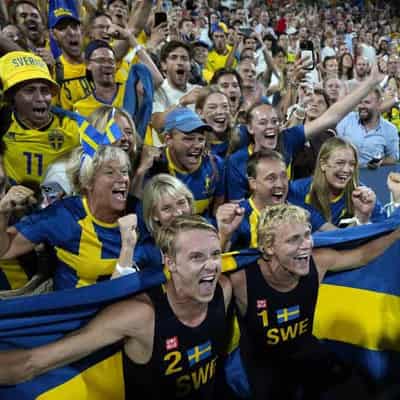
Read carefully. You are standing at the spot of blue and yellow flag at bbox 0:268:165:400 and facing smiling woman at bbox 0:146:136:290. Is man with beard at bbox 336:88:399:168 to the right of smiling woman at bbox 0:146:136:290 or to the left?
right

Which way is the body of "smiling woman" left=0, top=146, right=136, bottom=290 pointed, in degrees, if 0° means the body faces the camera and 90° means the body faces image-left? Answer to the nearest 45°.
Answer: approximately 315°

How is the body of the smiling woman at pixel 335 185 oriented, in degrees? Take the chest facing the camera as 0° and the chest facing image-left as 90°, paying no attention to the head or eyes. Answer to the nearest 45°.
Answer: approximately 315°

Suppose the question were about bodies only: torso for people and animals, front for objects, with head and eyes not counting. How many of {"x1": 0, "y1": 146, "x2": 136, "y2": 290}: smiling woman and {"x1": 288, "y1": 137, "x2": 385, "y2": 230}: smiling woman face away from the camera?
0

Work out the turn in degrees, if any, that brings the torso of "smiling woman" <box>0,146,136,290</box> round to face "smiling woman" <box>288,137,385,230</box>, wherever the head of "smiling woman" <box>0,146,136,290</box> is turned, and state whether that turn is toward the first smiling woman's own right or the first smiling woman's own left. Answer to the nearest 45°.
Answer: approximately 45° to the first smiling woman's own left

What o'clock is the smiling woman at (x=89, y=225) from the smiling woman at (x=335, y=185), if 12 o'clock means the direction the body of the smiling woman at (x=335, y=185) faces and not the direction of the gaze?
the smiling woman at (x=89, y=225) is roughly at 3 o'clock from the smiling woman at (x=335, y=185).

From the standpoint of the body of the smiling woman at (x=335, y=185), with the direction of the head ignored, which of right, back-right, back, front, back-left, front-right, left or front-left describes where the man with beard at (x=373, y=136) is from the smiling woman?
back-left
